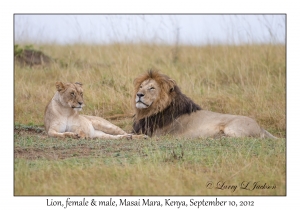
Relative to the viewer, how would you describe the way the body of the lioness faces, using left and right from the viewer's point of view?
facing the viewer and to the left of the viewer

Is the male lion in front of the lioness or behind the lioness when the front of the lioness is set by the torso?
behind

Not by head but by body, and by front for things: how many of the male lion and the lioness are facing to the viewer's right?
0

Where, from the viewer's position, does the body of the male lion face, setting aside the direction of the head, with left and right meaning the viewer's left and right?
facing to the left of the viewer

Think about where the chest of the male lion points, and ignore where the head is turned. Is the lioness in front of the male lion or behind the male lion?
in front
